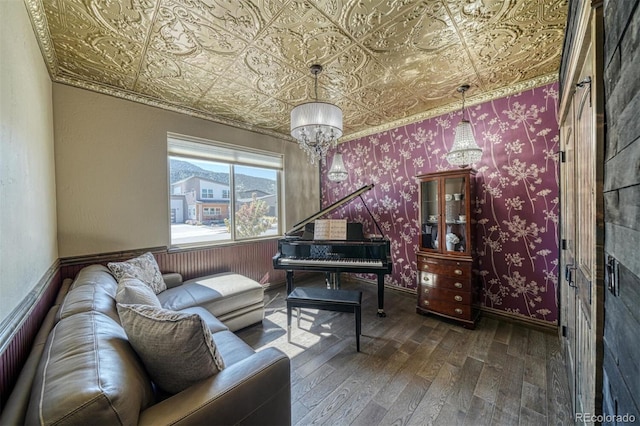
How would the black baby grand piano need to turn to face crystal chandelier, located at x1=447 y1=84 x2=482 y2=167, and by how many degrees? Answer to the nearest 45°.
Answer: approximately 90° to its left

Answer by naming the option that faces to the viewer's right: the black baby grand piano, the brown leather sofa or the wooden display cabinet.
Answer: the brown leather sofa

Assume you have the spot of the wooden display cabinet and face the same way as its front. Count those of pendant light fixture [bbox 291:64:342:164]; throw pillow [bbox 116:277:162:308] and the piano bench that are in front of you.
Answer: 3

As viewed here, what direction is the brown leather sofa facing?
to the viewer's right

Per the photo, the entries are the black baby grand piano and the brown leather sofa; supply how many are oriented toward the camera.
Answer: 1

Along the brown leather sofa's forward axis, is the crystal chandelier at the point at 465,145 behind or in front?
in front

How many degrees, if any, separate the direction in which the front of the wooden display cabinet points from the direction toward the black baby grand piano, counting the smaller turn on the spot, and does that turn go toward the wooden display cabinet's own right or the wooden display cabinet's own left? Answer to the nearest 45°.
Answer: approximately 45° to the wooden display cabinet's own right

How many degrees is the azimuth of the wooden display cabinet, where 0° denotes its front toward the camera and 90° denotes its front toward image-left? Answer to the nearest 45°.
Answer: approximately 45°

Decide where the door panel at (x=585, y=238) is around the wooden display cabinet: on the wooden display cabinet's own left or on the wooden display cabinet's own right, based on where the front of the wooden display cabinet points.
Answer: on the wooden display cabinet's own left

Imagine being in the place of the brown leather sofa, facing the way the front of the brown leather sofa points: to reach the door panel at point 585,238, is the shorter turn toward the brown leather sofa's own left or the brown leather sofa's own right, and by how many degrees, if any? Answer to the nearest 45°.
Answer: approximately 45° to the brown leather sofa's own right

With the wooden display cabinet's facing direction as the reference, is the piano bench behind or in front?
in front
